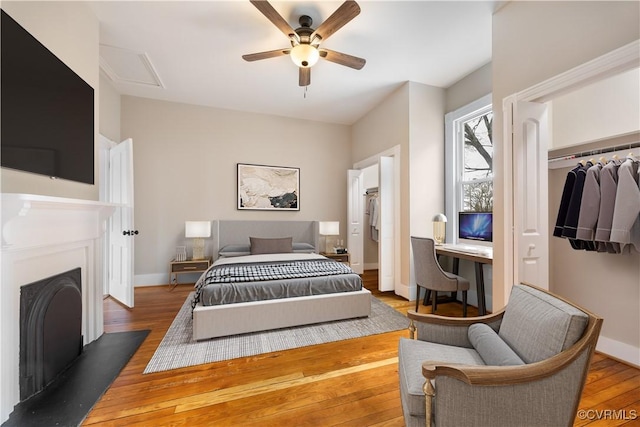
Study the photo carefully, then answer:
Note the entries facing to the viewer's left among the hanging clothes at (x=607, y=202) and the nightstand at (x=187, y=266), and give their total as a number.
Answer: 1

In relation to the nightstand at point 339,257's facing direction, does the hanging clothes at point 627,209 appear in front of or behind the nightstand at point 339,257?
in front

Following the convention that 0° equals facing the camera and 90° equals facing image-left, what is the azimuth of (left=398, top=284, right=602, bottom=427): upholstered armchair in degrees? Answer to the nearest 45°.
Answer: approximately 45°

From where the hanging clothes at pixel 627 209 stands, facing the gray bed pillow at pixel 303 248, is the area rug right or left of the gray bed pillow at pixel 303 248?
left

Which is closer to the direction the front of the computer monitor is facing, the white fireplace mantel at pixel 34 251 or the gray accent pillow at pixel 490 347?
the white fireplace mantel

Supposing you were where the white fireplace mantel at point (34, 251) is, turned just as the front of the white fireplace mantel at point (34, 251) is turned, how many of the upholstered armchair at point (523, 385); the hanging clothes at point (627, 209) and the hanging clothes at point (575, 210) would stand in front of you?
3

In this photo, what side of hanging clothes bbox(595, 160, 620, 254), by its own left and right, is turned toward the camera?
left

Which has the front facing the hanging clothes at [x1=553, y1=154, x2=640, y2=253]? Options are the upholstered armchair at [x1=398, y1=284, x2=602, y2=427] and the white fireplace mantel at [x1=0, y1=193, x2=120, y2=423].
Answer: the white fireplace mantel

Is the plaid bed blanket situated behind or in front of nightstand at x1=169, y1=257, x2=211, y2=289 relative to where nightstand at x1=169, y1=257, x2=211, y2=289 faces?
in front

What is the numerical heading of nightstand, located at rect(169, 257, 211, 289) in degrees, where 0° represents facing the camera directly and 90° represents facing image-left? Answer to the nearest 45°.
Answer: approximately 0°

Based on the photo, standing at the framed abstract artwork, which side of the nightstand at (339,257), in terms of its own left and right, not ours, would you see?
right

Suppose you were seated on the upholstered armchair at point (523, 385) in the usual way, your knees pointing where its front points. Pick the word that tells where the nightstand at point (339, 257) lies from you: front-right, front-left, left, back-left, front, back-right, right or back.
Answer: right

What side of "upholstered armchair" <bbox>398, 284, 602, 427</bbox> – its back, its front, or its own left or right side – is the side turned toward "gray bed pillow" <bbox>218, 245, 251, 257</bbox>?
right
